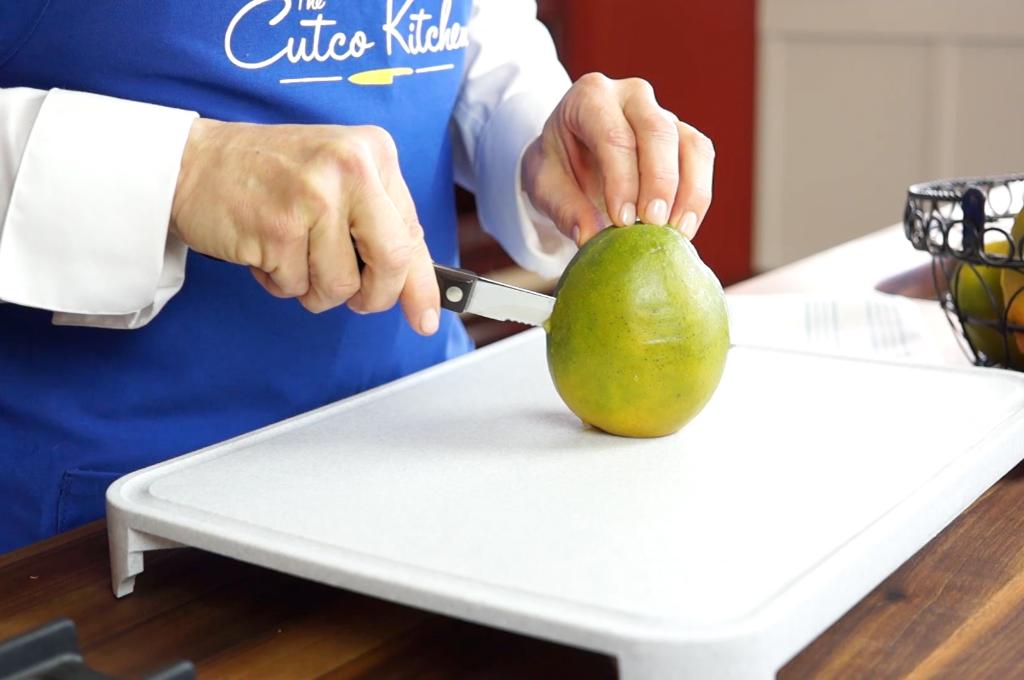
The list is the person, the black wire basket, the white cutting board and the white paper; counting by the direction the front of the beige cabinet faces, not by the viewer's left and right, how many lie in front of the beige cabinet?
4

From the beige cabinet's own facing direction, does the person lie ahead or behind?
ahead

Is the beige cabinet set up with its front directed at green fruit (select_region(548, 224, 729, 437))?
yes

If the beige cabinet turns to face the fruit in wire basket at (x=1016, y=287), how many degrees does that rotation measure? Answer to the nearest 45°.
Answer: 0° — it already faces it

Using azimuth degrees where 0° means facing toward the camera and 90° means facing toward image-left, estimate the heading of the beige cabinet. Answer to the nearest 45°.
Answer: approximately 0°

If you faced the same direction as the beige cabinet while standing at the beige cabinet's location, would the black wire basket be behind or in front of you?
in front

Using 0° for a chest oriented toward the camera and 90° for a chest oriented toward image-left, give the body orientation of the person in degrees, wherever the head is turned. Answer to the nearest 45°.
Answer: approximately 315°
